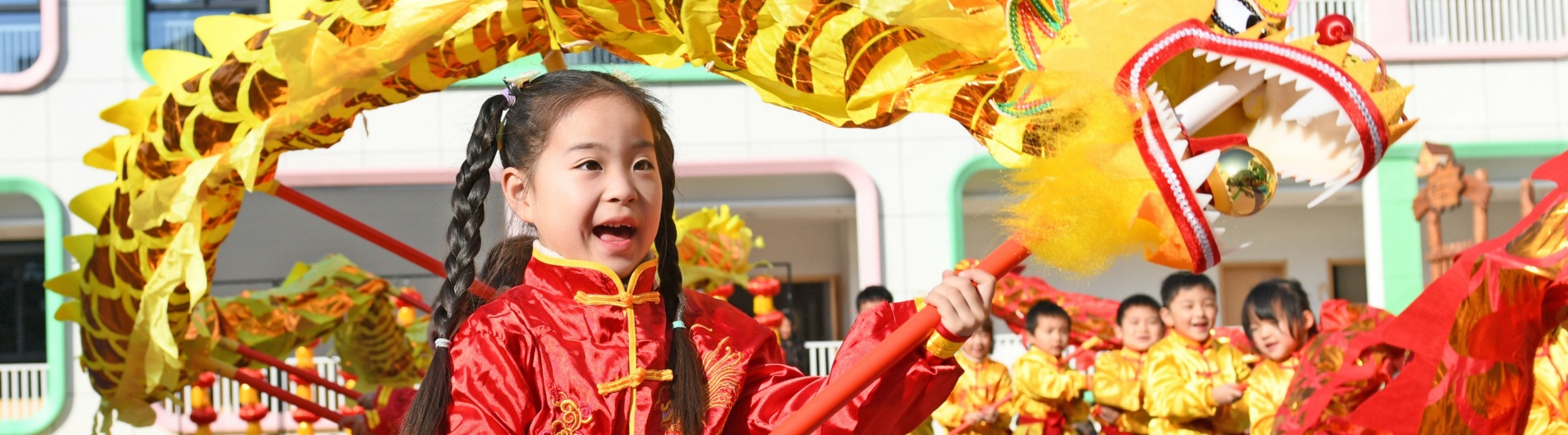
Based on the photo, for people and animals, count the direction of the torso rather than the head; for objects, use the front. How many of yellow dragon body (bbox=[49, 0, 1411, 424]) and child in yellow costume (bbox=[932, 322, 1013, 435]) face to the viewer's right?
1

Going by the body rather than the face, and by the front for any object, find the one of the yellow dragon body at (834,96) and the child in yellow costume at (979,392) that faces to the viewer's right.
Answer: the yellow dragon body

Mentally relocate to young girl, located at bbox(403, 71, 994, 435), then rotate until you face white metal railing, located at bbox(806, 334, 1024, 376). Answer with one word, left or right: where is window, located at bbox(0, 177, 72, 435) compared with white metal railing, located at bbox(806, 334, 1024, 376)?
left

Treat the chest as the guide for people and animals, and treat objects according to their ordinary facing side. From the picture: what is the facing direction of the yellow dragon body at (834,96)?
to the viewer's right

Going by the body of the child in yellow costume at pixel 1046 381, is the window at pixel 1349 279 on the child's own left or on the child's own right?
on the child's own left

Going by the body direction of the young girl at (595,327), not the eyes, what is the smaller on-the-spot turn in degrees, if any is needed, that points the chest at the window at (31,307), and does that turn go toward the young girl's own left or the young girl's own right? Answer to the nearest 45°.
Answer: approximately 180°

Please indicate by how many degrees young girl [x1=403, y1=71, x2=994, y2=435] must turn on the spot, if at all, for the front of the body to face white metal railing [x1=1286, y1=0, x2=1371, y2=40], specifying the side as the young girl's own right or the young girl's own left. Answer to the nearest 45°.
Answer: approximately 90° to the young girl's own left
